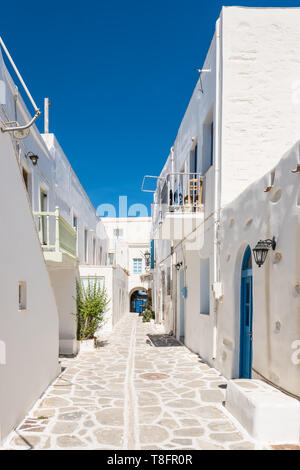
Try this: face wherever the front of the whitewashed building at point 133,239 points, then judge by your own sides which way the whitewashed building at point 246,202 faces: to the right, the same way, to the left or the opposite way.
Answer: to the right

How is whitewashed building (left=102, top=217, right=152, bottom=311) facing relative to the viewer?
toward the camera

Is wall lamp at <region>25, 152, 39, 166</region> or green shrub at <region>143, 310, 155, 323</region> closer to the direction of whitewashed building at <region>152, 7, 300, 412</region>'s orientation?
the wall lamp

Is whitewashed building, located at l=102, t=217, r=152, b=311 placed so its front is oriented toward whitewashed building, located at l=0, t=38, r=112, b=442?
yes

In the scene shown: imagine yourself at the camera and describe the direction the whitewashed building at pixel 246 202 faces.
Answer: facing to the left of the viewer

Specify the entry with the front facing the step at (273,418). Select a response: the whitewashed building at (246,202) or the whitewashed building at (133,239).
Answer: the whitewashed building at (133,239)

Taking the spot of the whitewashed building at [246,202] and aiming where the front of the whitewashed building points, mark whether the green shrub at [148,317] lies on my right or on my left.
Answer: on my right

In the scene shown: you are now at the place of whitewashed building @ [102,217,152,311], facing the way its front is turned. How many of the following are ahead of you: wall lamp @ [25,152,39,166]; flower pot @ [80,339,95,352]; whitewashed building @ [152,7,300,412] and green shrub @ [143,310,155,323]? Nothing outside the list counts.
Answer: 4

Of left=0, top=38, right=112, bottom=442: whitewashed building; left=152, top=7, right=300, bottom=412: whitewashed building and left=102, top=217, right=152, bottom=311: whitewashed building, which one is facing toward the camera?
left=102, top=217, right=152, bottom=311: whitewashed building

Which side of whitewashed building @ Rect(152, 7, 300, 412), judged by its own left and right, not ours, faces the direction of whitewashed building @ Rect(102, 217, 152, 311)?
right

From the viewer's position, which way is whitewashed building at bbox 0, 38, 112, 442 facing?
facing to the right of the viewer

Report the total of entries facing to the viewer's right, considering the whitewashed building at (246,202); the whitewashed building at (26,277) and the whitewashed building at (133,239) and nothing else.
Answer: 1
